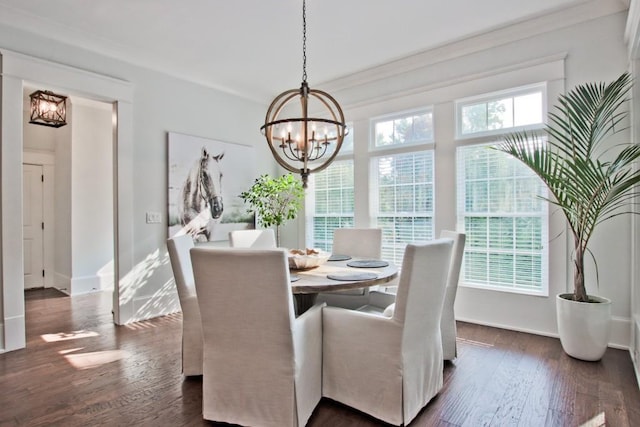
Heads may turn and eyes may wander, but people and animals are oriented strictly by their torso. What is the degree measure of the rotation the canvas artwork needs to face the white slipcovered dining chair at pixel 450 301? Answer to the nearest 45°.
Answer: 0° — it already faces it

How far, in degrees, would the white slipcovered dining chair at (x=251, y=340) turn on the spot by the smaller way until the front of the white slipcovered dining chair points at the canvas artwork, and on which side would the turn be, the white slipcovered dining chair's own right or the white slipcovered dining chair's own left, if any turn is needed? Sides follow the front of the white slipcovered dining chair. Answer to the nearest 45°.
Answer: approximately 45° to the white slipcovered dining chair's own left

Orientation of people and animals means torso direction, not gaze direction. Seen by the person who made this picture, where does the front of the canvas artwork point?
facing the viewer and to the right of the viewer

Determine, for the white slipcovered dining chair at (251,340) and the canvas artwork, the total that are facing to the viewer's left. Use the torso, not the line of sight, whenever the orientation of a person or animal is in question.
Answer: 0

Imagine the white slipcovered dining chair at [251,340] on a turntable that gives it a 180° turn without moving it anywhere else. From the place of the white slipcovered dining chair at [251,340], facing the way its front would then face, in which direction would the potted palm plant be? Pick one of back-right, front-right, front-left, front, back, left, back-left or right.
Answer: back-left

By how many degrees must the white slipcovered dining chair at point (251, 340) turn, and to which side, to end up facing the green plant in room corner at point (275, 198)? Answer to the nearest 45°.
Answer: approximately 45° to its left

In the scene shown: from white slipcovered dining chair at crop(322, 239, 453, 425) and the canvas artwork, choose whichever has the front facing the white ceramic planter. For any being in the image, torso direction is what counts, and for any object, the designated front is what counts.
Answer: the canvas artwork

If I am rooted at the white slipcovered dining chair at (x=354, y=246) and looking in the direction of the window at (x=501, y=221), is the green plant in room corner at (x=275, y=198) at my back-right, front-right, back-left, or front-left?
back-left

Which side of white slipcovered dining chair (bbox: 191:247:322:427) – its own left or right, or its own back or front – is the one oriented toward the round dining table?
front

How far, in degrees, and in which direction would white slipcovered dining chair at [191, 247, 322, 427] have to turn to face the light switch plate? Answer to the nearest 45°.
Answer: approximately 90° to its left

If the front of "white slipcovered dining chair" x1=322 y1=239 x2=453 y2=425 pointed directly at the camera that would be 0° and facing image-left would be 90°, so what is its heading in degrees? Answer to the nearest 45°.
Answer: approximately 135°

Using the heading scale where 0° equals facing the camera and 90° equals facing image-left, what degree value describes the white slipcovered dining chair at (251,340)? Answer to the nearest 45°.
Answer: approximately 225°

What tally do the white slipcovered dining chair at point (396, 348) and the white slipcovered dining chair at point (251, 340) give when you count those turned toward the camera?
0

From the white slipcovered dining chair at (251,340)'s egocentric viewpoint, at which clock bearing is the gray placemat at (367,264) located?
The gray placemat is roughly at 12 o'clock from the white slipcovered dining chair.
